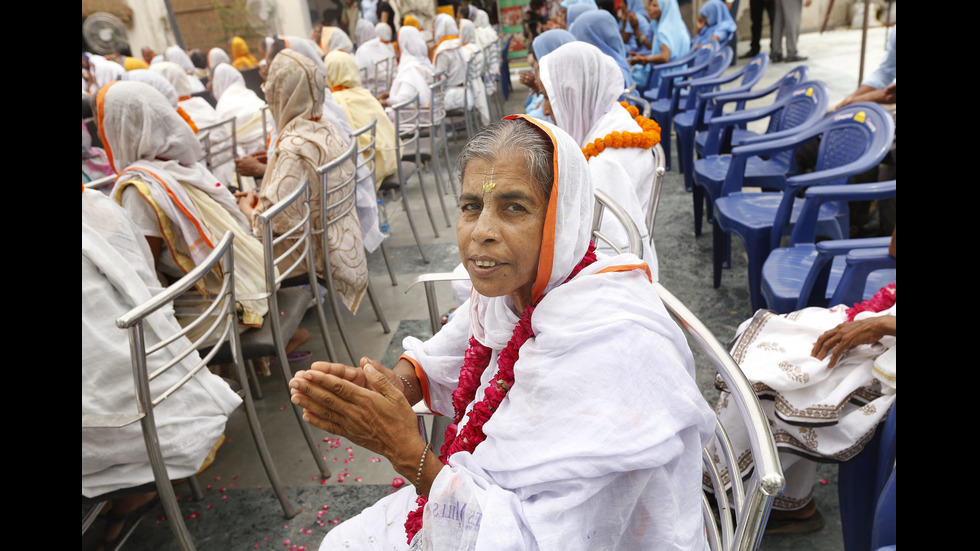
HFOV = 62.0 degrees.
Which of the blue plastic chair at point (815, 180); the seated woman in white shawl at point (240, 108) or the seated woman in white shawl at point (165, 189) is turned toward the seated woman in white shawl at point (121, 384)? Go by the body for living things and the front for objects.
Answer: the blue plastic chair

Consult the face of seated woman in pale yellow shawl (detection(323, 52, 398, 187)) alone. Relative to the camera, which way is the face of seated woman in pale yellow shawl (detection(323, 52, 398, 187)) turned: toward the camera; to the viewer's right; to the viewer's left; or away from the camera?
away from the camera

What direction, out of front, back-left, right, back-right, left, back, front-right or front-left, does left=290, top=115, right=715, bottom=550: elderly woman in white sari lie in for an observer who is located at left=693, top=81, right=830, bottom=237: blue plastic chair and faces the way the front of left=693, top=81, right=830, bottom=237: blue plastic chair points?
front-left

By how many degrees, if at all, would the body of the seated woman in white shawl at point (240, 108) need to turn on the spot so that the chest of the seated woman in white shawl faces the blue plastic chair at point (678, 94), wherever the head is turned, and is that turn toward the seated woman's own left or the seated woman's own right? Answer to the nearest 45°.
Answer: approximately 135° to the seated woman's own right

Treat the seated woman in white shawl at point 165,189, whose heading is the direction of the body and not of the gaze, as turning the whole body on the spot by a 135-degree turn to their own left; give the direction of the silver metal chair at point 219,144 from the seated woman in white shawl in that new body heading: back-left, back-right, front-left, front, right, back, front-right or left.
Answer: back

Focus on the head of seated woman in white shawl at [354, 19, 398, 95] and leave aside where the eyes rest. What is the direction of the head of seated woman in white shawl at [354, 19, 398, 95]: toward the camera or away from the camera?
away from the camera

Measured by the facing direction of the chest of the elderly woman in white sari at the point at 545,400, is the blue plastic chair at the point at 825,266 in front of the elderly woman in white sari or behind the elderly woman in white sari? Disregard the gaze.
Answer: behind

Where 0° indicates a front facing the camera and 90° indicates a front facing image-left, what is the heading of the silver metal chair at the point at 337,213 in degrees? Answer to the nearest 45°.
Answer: approximately 135°

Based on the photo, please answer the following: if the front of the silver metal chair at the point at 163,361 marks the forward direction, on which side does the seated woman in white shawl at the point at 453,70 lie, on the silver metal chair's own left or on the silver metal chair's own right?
on the silver metal chair's own right
